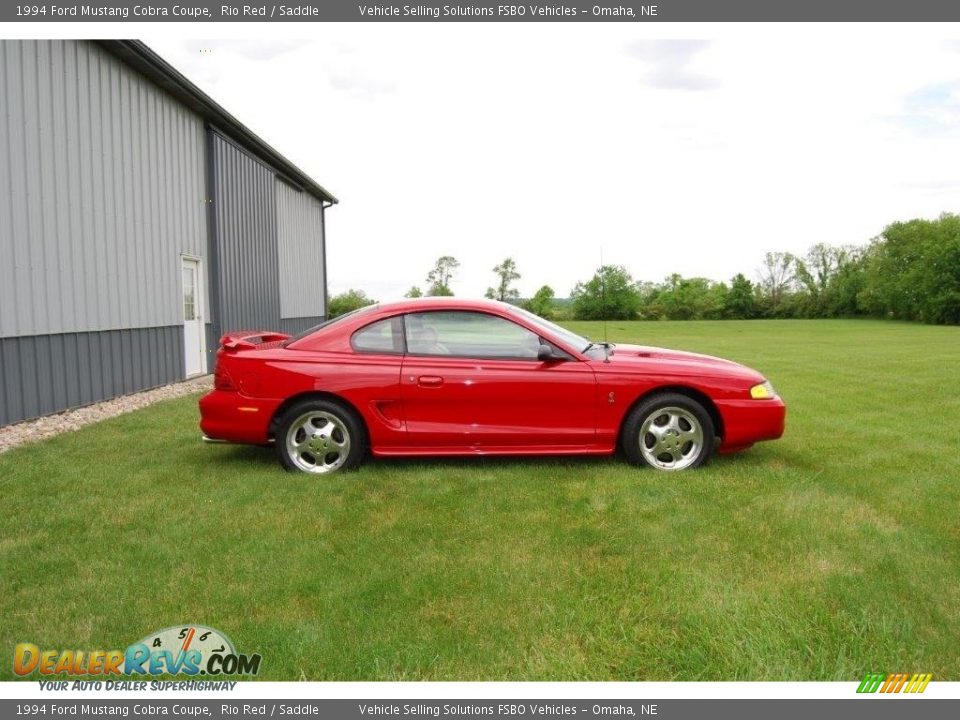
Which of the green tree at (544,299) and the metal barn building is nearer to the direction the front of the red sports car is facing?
the green tree

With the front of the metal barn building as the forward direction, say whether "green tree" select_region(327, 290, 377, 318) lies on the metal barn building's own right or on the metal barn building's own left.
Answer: on the metal barn building's own left

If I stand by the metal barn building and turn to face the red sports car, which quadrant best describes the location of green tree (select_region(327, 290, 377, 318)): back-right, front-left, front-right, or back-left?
back-left

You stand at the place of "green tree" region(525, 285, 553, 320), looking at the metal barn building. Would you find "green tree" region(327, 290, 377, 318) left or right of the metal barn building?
right

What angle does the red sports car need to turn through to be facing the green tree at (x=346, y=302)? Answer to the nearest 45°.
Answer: approximately 90° to its left

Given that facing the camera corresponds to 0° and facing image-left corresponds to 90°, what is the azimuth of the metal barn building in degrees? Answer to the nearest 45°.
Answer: approximately 315°

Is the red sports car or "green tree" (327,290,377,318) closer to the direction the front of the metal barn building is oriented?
the red sports car

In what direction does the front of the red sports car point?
to the viewer's right

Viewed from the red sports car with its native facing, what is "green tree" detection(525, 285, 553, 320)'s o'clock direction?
The green tree is roughly at 9 o'clock from the red sports car.
